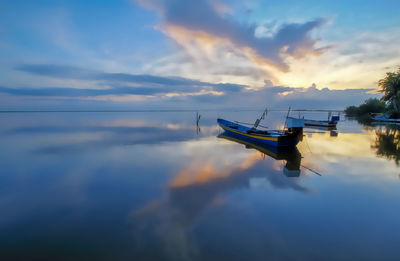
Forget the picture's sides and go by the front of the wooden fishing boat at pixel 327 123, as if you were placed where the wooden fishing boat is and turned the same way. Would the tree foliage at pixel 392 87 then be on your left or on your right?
on your right

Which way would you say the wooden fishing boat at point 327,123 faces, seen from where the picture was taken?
facing to the left of the viewer
